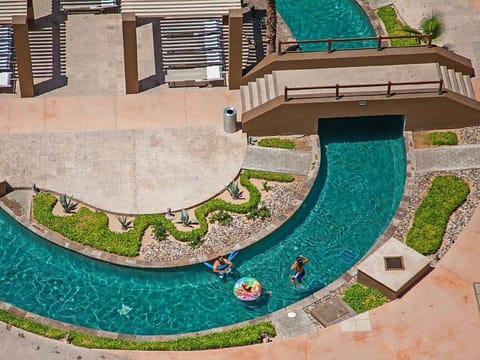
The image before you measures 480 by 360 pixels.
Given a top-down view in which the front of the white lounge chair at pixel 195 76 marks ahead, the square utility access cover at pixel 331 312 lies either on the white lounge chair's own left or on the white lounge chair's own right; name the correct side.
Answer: on the white lounge chair's own left

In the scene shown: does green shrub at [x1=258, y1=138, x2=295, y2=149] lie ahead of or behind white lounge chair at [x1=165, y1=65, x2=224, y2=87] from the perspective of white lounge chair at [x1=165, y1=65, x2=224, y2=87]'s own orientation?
behind

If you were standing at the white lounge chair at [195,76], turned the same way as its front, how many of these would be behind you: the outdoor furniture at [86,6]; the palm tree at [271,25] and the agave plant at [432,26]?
2

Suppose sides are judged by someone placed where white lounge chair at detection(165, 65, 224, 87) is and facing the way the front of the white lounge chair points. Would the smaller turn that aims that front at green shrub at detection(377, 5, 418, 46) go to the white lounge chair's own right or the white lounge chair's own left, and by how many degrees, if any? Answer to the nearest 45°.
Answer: approximately 180°

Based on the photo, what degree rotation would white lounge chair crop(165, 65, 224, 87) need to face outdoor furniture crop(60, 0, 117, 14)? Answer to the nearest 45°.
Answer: approximately 45° to its right

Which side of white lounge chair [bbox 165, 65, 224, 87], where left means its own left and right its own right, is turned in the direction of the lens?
left

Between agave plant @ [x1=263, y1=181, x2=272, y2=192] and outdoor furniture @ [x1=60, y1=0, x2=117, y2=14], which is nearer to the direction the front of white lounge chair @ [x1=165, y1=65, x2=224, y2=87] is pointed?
the outdoor furniture

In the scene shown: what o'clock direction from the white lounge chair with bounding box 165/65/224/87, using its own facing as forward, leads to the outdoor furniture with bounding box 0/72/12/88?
The outdoor furniture is roughly at 12 o'clock from the white lounge chair.

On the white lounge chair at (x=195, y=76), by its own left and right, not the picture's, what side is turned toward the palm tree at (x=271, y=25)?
back

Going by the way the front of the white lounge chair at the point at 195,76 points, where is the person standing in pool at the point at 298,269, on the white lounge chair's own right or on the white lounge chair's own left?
on the white lounge chair's own left

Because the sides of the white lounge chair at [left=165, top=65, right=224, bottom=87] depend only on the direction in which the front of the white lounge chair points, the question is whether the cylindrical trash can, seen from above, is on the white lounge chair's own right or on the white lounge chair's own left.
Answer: on the white lounge chair's own left
